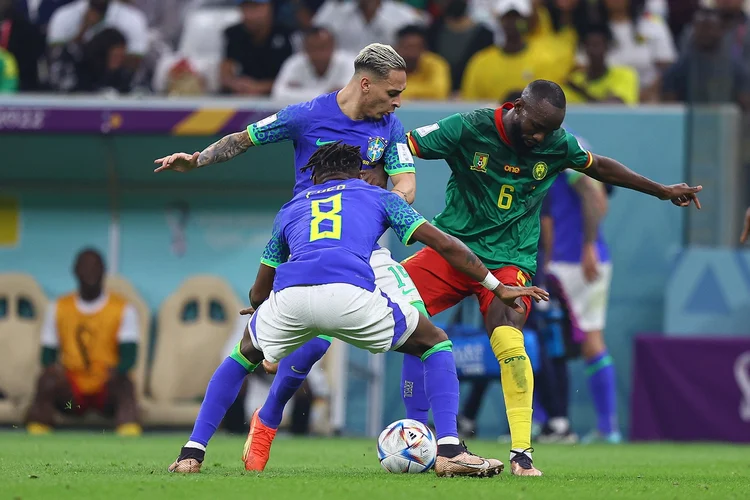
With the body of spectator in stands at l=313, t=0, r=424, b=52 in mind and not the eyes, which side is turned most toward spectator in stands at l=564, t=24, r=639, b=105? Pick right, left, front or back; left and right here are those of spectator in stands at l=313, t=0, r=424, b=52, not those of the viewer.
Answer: left

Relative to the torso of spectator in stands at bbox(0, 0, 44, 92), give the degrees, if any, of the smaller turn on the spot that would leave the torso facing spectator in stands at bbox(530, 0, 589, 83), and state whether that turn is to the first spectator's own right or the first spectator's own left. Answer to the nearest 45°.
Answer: approximately 90° to the first spectator's own left

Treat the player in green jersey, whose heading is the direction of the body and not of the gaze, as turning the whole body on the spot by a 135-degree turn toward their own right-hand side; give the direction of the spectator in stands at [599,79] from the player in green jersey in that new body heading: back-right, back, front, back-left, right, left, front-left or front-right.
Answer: front-right

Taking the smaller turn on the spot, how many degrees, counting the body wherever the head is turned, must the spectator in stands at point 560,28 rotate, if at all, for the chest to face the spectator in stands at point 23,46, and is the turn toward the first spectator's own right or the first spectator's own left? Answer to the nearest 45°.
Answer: approximately 90° to the first spectator's own right

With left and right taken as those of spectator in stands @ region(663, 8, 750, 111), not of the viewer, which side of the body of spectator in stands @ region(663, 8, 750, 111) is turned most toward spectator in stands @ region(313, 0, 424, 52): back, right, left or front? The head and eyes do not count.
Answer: right

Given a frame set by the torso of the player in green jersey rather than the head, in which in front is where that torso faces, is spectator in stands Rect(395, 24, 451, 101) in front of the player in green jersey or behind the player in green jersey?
behind

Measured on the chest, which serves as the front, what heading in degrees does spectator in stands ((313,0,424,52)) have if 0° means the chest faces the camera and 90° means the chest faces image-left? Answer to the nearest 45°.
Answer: approximately 0°
